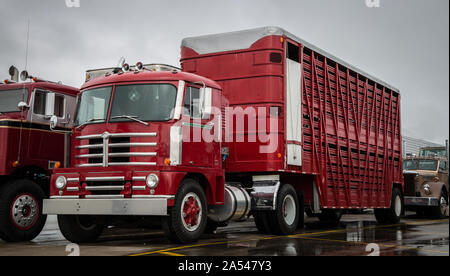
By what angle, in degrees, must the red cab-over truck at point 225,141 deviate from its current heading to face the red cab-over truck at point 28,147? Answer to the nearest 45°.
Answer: approximately 45° to its right

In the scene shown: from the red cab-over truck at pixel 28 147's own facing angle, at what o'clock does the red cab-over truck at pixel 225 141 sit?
the red cab-over truck at pixel 225 141 is roughly at 8 o'clock from the red cab-over truck at pixel 28 147.

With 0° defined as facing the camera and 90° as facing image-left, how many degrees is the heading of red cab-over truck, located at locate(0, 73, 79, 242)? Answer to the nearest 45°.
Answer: approximately 45°

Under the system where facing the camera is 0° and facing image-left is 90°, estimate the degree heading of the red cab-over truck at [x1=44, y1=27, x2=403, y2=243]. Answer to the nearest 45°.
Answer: approximately 45°
